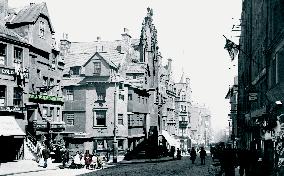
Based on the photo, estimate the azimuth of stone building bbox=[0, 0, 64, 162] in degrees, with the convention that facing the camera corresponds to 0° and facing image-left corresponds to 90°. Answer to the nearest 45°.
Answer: approximately 315°
